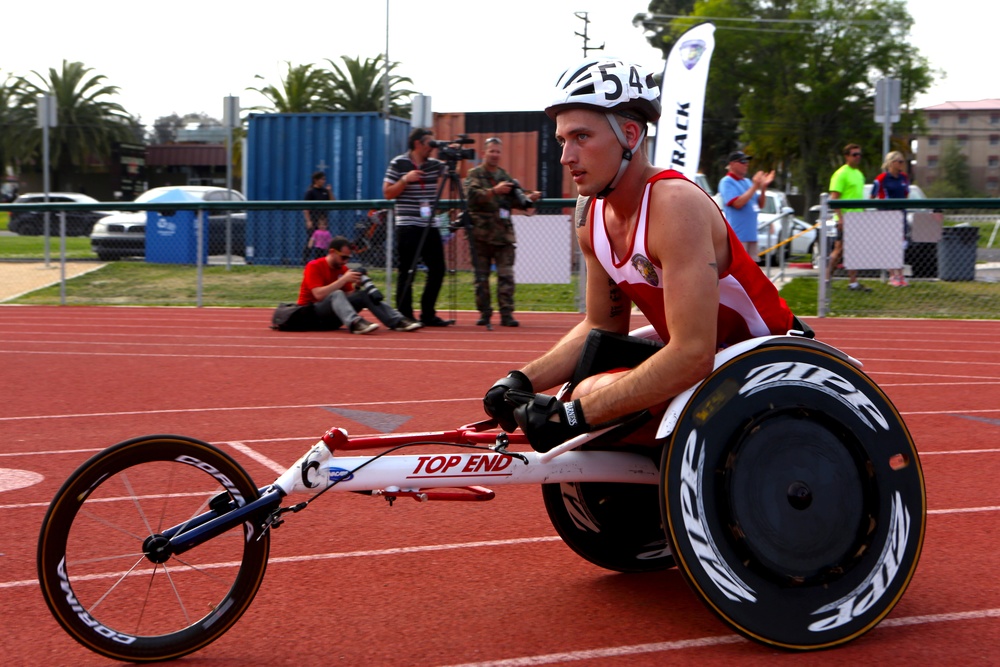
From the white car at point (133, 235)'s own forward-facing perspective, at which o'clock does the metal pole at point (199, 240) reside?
The metal pole is roughly at 9 o'clock from the white car.

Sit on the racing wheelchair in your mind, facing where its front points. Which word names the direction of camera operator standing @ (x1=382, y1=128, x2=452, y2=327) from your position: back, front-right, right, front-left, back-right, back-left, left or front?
right

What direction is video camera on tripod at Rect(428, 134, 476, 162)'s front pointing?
to the viewer's right

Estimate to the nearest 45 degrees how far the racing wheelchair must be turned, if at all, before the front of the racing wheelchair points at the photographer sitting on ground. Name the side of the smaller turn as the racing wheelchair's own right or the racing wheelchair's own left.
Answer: approximately 90° to the racing wheelchair's own right

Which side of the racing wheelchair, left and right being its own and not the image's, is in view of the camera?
left

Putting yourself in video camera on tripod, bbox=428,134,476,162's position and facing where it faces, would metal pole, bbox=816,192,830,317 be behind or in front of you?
in front

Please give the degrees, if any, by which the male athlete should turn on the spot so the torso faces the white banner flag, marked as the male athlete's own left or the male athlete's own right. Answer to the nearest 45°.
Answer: approximately 135° to the male athlete's own right

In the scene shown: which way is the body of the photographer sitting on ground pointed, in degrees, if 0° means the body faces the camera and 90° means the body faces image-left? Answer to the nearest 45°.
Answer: approximately 270°

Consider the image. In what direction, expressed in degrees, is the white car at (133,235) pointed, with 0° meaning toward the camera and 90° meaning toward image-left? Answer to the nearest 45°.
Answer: approximately 45°
